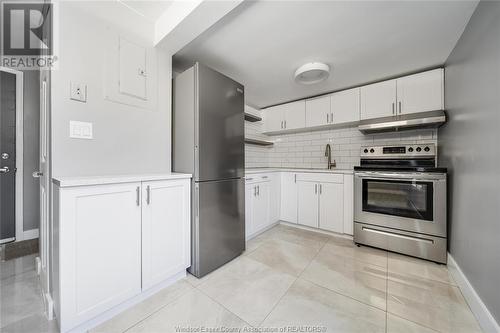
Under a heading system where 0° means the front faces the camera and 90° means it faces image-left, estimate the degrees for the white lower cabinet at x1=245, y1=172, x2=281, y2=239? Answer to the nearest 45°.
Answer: approximately 315°

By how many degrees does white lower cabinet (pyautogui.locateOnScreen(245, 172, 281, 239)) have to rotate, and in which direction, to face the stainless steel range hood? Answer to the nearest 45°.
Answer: approximately 45° to its left

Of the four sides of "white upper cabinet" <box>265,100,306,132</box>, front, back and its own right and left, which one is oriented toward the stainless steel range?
left

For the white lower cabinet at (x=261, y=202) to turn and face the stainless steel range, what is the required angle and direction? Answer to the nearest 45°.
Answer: approximately 45° to its left

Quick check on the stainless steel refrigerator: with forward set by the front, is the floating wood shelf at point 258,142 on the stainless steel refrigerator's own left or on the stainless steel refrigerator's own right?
on the stainless steel refrigerator's own left

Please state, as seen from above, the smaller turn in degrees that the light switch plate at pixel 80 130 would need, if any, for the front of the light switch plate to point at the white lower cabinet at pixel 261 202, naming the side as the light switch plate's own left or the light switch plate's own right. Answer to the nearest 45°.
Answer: approximately 90° to the light switch plate's own left

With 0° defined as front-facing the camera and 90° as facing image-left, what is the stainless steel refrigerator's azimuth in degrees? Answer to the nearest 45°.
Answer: approximately 315°

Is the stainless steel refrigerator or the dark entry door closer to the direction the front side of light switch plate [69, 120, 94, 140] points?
the stainless steel refrigerator

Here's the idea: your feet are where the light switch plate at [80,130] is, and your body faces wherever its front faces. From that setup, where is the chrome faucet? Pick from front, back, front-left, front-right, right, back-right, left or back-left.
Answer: left

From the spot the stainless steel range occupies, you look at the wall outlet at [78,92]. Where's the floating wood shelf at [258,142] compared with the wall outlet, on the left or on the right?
right

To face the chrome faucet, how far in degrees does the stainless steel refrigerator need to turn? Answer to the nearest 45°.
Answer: approximately 90° to its left

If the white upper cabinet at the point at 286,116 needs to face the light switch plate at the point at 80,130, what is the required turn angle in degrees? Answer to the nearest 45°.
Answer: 0° — it already faces it

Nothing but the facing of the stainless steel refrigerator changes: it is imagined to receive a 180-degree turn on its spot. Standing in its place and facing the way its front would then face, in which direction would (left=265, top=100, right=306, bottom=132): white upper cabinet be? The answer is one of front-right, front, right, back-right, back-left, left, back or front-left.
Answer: right
